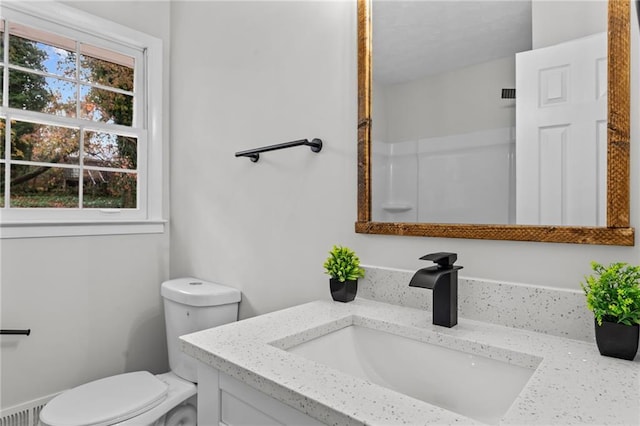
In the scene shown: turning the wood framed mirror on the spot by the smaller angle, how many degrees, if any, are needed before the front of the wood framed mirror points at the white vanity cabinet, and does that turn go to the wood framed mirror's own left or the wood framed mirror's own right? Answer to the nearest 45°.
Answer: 0° — it already faces it

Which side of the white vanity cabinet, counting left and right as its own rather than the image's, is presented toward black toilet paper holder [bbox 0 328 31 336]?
right

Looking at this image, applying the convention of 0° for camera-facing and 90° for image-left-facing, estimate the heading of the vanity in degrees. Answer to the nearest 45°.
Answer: approximately 45°

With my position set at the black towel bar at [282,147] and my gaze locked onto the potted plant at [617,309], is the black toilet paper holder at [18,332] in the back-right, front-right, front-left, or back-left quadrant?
back-right
